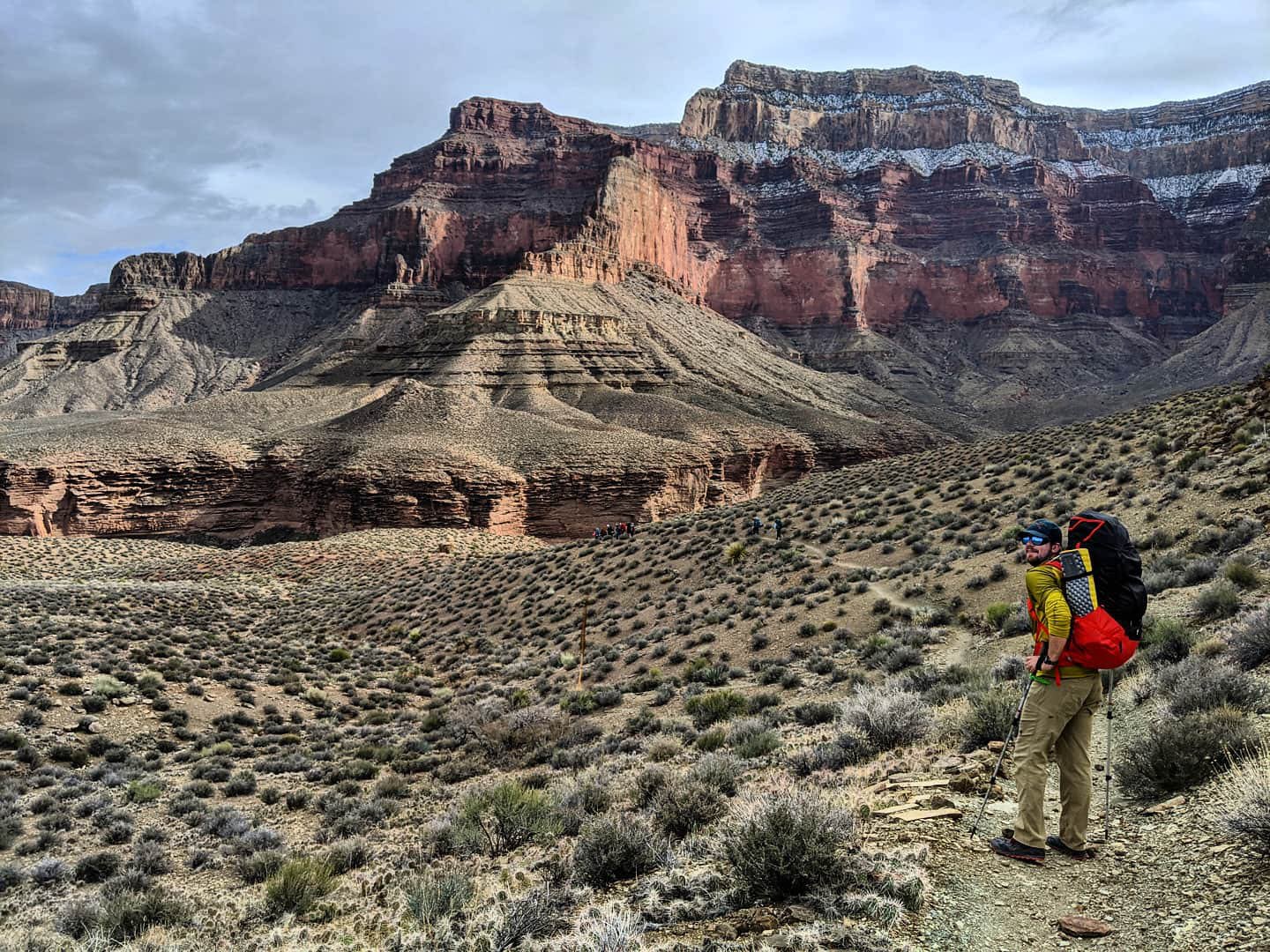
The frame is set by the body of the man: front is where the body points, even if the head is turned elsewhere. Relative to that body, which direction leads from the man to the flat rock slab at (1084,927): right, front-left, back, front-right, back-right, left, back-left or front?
left

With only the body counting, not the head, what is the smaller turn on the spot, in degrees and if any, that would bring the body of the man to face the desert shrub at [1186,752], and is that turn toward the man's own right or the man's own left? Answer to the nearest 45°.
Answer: approximately 135° to the man's own right

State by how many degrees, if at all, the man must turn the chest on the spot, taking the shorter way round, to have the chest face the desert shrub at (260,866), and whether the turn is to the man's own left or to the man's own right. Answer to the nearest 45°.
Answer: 0° — they already face it

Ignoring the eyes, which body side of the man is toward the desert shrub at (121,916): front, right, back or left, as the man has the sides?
front

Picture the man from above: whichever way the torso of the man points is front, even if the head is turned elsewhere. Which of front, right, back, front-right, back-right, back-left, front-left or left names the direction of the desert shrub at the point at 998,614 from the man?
right

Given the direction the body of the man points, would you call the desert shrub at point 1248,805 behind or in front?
behind

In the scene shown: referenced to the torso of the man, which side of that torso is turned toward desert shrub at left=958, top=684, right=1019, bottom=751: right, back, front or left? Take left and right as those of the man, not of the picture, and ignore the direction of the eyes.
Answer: right

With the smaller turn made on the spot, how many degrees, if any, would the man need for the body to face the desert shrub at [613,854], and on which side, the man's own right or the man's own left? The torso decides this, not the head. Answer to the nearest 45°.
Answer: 0° — they already face it

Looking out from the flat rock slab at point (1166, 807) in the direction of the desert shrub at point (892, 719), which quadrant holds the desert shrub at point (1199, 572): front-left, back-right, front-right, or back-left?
front-right

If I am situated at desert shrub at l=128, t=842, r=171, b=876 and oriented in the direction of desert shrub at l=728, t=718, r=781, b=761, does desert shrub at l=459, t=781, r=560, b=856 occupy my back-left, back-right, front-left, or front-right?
front-right

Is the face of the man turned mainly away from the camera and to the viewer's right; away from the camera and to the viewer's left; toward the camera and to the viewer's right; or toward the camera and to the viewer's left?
toward the camera and to the viewer's left

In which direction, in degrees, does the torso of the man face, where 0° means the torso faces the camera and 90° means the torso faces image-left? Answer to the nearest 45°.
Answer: approximately 90°

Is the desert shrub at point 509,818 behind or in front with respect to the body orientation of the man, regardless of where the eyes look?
in front

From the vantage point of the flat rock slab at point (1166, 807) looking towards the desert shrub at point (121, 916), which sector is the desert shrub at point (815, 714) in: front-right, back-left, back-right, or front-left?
front-right
